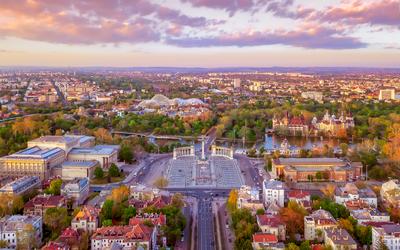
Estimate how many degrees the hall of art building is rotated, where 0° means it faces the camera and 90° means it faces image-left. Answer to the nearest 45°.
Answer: approximately 90°

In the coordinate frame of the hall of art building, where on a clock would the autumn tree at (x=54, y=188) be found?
The autumn tree is roughly at 11 o'clock from the hall of art building.

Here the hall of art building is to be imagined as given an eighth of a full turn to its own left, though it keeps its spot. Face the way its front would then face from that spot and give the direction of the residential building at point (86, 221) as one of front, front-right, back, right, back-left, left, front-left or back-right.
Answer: front

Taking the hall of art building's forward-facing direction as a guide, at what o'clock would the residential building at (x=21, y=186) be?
The residential building is roughly at 11 o'clock from the hall of art building.

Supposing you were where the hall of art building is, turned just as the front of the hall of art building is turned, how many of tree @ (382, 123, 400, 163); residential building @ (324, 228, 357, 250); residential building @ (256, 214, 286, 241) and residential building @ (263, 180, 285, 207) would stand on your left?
3

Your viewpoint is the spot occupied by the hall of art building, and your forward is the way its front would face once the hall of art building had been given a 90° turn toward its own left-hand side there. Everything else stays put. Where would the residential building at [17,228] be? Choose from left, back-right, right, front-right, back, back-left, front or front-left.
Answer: front-right

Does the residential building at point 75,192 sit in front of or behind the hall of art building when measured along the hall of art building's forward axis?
in front

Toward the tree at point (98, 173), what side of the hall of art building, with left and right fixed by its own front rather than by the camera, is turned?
front

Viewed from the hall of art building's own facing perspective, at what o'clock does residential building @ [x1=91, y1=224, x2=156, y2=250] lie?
The residential building is roughly at 10 o'clock from the hall of art building.

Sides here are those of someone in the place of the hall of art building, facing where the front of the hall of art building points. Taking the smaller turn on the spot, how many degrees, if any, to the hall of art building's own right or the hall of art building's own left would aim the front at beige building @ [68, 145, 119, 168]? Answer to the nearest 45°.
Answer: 0° — it already faces it

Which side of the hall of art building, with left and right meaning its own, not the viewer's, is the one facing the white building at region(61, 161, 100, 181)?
front

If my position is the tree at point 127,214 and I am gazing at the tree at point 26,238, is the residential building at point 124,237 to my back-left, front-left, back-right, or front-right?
front-left

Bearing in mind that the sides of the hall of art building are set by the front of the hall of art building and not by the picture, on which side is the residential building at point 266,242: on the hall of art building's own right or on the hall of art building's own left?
on the hall of art building's own left

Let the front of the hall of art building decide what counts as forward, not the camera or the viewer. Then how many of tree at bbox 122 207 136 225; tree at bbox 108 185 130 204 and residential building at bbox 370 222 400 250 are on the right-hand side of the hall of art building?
0

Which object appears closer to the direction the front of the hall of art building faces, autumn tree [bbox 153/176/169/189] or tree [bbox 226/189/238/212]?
the autumn tree

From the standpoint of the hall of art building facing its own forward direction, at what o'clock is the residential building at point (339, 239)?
The residential building is roughly at 9 o'clock from the hall of art building.

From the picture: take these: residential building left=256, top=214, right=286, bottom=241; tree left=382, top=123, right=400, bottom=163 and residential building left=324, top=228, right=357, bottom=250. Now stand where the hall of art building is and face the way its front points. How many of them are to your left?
2

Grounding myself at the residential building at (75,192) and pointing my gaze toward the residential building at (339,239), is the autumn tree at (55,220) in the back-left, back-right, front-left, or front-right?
front-right

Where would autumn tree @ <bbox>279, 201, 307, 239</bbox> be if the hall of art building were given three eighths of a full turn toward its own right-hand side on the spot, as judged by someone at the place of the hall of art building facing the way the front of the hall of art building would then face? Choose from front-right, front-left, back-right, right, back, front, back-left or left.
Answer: back-right

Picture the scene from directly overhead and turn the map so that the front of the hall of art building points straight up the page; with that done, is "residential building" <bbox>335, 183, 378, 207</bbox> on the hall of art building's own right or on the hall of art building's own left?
on the hall of art building's own left

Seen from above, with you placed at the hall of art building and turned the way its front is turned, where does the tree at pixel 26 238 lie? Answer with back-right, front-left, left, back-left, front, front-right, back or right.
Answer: front-left

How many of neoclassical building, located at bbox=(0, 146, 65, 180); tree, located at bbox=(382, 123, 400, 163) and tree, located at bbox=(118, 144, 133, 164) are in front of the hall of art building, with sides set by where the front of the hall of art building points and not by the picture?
2

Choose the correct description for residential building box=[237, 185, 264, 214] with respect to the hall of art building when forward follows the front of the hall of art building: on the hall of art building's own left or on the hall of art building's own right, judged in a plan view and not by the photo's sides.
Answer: on the hall of art building's own left
